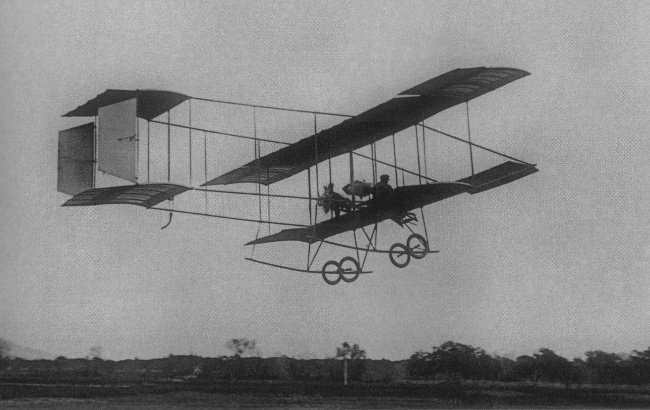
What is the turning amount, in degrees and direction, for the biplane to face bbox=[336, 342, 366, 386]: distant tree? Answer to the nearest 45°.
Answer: approximately 45° to its left

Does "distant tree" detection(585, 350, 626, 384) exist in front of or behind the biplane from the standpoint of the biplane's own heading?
in front

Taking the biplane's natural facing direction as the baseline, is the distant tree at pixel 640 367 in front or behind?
in front

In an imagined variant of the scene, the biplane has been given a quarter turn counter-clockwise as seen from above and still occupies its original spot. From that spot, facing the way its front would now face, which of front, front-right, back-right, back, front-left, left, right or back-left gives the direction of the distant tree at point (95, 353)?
front

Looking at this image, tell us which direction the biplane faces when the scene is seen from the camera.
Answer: facing away from the viewer and to the right of the viewer

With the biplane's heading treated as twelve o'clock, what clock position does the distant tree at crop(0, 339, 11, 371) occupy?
The distant tree is roughly at 9 o'clock from the biplane.

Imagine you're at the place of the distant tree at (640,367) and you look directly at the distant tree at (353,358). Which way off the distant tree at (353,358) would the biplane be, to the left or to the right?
left
